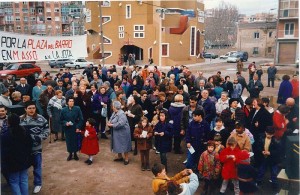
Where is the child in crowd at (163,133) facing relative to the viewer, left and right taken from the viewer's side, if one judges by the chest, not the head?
facing the viewer and to the left of the viewer

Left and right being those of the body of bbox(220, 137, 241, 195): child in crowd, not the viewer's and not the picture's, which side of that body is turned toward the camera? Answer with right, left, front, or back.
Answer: front

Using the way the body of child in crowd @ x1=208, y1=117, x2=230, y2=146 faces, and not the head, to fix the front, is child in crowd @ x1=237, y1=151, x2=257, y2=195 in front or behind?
in front

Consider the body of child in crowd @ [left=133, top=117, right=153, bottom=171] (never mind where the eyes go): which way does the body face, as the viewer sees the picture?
toward the camera

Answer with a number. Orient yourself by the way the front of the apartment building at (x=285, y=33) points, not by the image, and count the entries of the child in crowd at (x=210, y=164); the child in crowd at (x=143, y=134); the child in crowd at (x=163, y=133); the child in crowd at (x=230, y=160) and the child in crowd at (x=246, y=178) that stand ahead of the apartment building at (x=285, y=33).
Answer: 5

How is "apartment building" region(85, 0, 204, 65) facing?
toward the camera

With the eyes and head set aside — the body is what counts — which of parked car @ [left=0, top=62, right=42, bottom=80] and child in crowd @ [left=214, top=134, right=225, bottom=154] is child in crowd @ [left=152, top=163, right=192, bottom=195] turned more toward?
the child in crowd

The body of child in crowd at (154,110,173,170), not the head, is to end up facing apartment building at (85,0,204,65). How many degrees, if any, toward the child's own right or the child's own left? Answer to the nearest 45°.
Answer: approximately 135° to the child's own right

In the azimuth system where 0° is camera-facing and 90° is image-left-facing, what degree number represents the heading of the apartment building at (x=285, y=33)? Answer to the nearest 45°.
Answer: approximately 0°

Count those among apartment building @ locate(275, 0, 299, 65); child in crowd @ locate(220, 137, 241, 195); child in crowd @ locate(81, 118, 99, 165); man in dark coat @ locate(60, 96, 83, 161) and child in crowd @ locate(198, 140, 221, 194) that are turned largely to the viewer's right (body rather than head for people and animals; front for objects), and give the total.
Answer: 0
